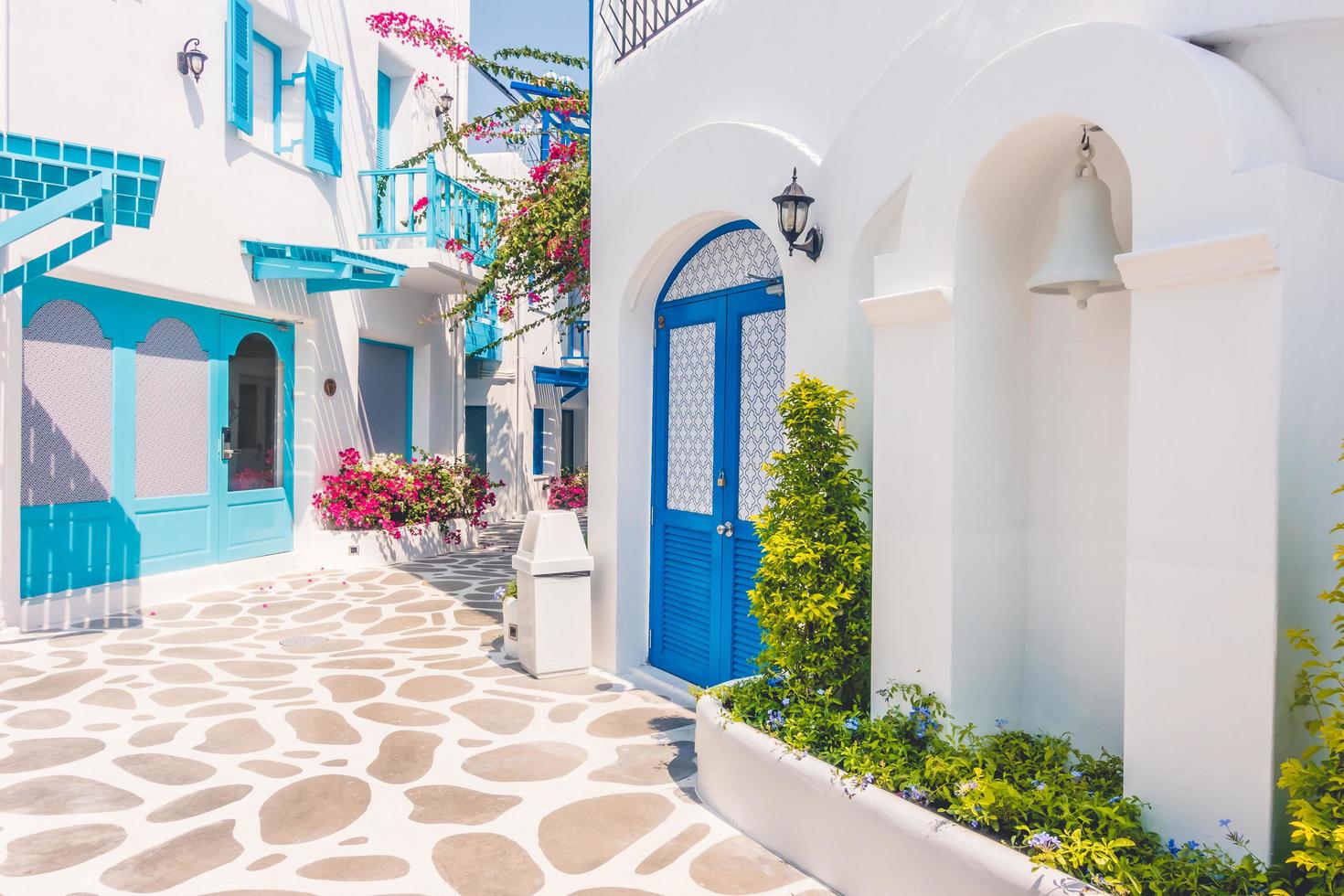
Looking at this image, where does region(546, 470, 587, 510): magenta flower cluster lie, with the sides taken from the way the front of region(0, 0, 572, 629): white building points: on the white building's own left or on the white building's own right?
on the white building's own left

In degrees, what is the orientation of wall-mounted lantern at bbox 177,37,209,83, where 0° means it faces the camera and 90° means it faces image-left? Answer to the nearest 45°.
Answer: approximately 315°

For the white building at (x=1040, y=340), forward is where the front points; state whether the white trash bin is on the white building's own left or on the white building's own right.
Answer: on the white building's own right

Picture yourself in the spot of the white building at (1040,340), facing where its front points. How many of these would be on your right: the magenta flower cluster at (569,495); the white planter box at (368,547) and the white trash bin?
3

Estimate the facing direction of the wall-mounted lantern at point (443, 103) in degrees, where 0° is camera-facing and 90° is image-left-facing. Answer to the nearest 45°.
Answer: approximately 315°

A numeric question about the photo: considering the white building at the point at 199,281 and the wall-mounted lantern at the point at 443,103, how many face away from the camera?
0

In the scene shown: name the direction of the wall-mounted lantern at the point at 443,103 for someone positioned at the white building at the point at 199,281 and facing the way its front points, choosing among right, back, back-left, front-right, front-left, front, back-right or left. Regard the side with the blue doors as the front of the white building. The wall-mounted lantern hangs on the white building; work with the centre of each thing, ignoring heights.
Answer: left

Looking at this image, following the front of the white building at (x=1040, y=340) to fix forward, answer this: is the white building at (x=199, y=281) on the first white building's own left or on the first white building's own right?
on the first white building's own right

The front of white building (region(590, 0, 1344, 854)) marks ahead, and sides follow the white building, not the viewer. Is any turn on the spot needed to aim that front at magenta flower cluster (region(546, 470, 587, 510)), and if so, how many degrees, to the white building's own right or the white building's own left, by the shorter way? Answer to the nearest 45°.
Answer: approximately 90° to the white building's own right

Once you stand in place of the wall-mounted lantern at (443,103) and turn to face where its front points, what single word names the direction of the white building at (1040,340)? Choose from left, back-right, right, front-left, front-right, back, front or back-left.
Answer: front-right

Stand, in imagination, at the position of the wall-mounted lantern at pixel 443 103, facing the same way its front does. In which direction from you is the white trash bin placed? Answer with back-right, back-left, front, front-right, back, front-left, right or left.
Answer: front-right

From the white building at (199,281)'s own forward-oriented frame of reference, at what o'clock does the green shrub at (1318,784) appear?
The green shrub is roughly at 1 o'clock from the white building.
